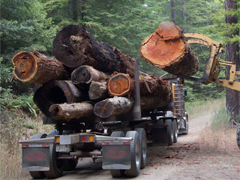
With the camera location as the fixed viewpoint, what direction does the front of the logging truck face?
facing away from the viewer and to the right of the viewer
